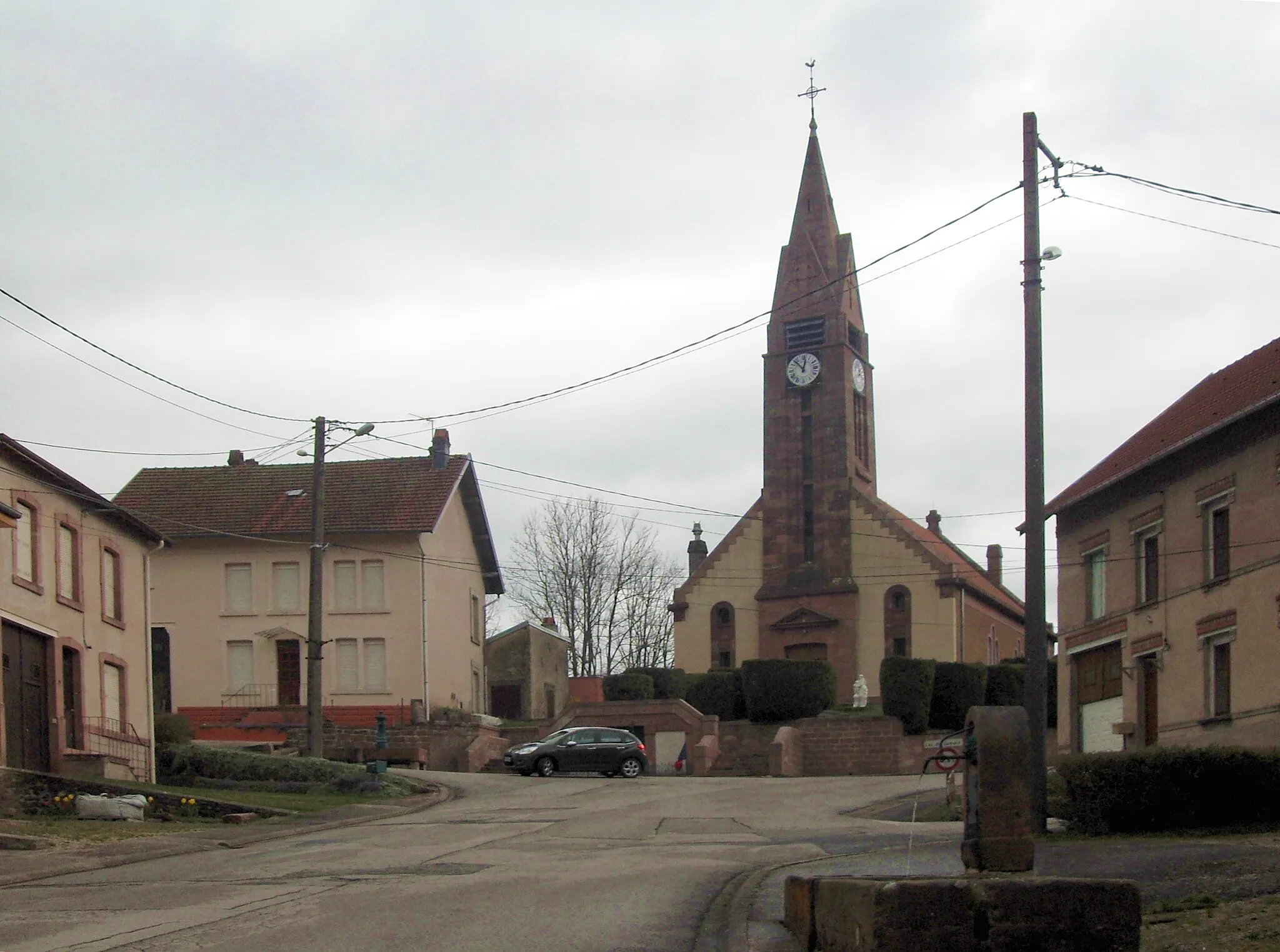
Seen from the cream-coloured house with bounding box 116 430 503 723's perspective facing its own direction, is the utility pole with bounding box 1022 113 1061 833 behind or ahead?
ahead

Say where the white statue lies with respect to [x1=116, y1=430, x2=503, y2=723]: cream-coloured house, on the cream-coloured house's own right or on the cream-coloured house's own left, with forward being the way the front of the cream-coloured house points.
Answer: on the cream-coloured house's own left

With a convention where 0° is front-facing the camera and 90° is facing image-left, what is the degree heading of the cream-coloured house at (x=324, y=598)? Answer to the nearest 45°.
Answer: approximately 0°

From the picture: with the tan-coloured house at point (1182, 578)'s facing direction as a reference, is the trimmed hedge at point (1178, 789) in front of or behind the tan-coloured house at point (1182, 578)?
in front

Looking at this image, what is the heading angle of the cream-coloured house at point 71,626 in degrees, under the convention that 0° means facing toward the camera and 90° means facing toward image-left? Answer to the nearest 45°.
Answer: approximately 315°

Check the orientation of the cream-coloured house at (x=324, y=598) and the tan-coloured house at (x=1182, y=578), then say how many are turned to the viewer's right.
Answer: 0

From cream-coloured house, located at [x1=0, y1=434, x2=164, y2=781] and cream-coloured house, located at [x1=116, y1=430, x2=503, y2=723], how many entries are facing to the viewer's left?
0
